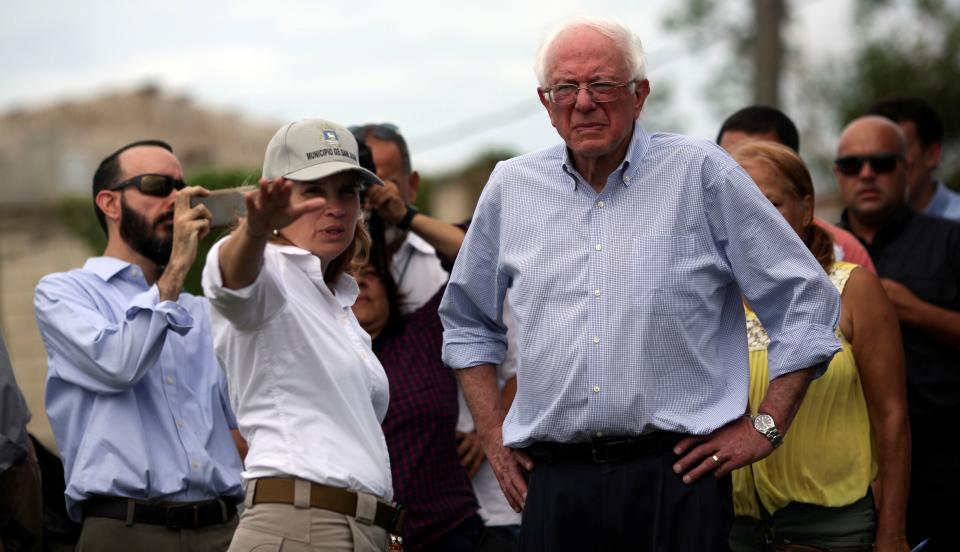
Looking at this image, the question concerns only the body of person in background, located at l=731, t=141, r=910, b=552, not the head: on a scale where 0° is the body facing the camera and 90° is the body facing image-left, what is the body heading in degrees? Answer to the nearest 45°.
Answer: approximately 45°

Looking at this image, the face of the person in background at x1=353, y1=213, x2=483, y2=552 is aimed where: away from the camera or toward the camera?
toward the camera

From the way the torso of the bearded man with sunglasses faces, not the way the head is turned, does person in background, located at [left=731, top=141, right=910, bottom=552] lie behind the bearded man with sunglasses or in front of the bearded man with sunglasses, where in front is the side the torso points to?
in front

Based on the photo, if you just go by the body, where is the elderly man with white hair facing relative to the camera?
toward the camera

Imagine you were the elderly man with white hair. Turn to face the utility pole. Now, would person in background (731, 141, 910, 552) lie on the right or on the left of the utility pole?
right

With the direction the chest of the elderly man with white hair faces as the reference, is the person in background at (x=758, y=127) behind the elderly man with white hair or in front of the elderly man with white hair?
behind

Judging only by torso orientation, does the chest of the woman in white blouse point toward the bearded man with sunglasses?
no

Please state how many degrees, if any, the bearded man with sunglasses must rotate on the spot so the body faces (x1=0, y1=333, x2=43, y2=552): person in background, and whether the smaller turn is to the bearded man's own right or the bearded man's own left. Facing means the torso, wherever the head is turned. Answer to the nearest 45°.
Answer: approximately 180°

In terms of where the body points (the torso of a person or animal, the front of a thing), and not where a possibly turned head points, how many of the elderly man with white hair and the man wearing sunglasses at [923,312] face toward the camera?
2

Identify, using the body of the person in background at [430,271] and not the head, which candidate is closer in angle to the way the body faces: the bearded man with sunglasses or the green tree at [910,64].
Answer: the bearded man with sunglasses

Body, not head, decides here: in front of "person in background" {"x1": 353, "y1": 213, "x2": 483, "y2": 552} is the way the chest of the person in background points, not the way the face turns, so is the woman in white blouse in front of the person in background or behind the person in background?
in front

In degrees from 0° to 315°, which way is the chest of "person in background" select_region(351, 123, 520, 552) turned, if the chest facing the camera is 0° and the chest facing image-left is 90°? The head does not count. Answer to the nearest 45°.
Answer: approximately 45°
